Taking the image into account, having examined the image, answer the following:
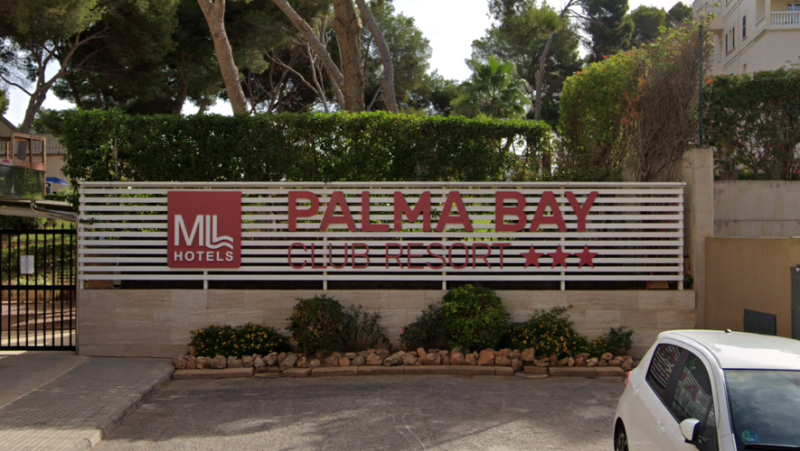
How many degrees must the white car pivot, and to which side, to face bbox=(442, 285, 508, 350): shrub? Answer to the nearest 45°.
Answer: approximately 180°

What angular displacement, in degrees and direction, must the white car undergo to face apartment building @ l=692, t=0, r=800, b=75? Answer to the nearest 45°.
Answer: approximately 135° to its left

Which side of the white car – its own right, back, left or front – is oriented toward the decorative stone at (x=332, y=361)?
back

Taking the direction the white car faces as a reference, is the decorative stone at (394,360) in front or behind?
behind

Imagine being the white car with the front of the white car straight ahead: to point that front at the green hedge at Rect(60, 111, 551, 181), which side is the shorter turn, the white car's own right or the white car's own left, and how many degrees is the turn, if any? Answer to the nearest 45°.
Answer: approximately 180°

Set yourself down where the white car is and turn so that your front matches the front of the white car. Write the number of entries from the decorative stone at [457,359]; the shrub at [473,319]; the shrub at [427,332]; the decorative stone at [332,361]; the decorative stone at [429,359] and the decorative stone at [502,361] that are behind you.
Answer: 6

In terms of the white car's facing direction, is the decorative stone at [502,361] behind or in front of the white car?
behind
